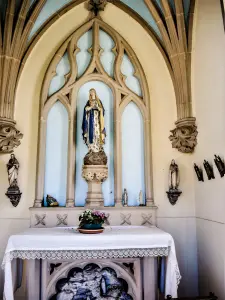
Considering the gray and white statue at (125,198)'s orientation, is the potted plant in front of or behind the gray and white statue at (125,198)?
in front

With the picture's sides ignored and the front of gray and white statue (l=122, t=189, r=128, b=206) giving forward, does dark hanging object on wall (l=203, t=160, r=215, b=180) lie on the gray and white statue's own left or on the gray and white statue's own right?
on the gray and white statue's own left

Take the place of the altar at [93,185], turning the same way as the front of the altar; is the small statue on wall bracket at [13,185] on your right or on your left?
on your right

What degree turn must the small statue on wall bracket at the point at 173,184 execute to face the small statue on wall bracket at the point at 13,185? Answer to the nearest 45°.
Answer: approximately 90° to its right

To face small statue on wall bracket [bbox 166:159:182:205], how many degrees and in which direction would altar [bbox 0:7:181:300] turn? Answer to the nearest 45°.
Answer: approximately 90° to its left

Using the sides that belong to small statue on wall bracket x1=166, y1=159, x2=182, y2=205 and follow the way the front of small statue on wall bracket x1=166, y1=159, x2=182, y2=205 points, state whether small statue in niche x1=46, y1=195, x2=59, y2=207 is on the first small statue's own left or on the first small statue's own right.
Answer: on the first small statue's own right

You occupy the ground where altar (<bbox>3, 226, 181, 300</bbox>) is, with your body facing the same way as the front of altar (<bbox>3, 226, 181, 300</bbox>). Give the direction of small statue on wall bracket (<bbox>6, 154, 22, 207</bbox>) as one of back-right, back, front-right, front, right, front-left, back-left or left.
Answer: back-right

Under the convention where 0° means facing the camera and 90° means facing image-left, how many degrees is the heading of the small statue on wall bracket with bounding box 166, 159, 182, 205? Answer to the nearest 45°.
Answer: approximately 0°

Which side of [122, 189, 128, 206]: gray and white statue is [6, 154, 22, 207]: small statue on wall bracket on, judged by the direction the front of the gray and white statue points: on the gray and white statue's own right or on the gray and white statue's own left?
on the gray and white statue's own right

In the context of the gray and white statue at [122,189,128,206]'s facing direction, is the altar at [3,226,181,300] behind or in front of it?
in front

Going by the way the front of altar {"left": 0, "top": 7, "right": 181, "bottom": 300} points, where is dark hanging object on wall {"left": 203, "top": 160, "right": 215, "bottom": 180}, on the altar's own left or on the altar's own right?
on the altar's own left
